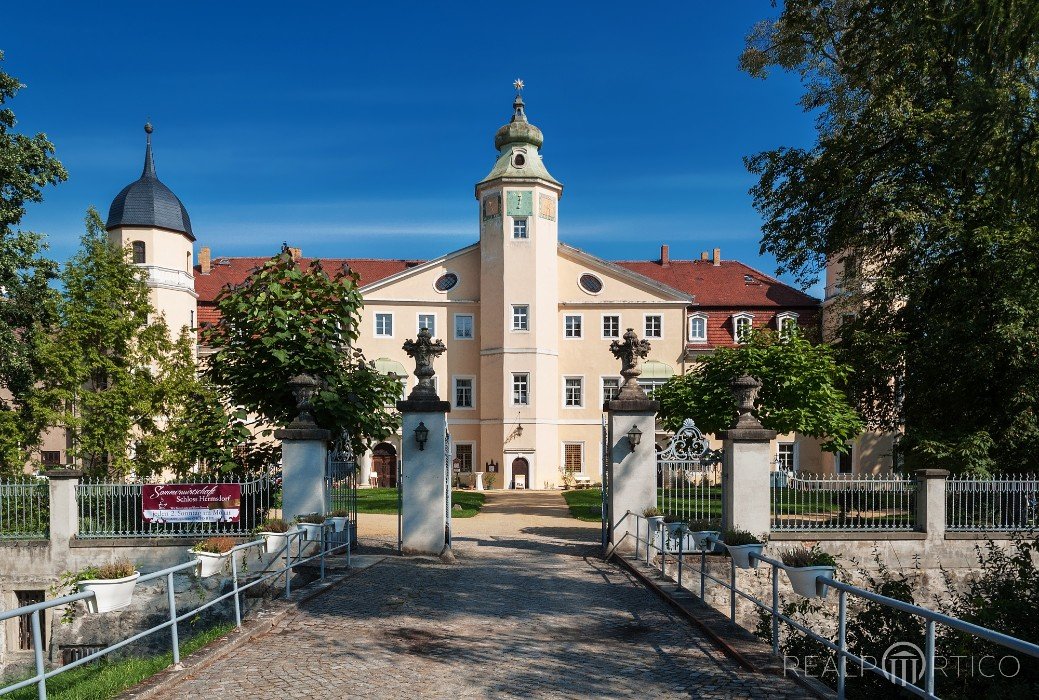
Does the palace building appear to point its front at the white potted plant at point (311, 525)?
yes

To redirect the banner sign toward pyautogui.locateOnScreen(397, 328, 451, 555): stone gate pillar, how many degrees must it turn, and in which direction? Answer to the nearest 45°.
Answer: approximately 90° to its left

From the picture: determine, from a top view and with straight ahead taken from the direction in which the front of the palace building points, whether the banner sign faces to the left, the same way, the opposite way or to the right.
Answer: the same way

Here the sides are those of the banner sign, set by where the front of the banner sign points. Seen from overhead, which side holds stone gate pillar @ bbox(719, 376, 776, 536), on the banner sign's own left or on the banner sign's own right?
on the banner sign's own left

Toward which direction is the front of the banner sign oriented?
toward the camera

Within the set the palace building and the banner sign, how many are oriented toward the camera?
2

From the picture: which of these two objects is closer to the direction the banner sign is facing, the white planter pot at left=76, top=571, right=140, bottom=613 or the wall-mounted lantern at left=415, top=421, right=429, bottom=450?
the white planter pot

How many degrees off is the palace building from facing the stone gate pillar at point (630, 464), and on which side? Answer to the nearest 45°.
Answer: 0° — it already faces it

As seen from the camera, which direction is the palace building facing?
toward the camera

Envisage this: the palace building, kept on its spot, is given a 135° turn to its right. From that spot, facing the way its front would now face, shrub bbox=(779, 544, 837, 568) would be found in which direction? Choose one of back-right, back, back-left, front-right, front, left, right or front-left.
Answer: back-left

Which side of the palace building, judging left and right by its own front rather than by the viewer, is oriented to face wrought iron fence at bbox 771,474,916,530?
front

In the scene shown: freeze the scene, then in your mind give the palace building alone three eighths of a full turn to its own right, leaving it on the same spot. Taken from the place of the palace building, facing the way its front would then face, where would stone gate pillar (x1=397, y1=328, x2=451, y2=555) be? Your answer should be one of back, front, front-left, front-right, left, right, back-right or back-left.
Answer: back-left

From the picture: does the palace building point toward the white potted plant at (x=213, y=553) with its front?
yes

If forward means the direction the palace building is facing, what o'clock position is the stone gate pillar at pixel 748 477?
The stone gate pillar is roughly at 12 o'clock from the palace building.
